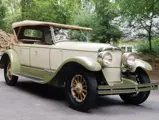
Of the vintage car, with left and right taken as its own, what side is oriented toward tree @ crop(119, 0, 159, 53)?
left

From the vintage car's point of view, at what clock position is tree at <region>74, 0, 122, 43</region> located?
The tree is roughly at 8 o'clock from the vintage car.

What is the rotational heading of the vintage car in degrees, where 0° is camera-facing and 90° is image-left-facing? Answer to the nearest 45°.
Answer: approximately 315°

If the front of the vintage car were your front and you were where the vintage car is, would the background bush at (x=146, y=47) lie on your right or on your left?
on your left
